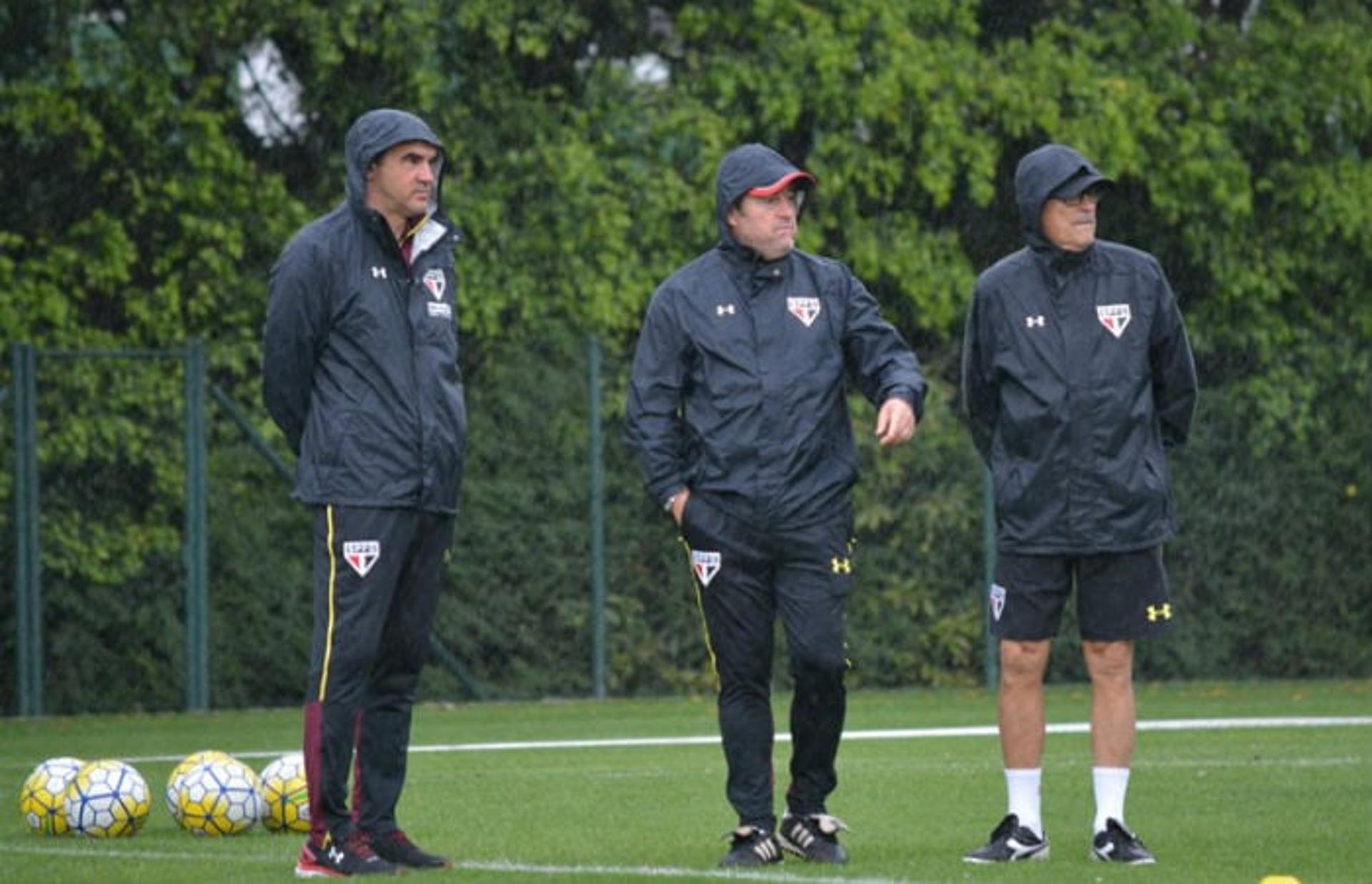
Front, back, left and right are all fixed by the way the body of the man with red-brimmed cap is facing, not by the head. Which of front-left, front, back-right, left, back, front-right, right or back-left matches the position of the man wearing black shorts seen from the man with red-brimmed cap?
left

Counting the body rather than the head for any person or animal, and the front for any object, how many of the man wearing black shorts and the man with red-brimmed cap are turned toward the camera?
2

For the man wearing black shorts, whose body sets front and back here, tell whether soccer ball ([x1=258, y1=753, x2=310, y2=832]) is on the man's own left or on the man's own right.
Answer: on the man's own right

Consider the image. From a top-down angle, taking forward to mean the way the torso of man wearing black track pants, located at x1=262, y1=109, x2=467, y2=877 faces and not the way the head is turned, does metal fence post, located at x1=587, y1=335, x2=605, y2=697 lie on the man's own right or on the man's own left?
on the man's own left

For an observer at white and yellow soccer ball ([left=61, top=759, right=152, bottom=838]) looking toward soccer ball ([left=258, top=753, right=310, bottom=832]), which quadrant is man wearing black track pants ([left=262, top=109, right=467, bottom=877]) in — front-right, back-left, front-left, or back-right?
front-right

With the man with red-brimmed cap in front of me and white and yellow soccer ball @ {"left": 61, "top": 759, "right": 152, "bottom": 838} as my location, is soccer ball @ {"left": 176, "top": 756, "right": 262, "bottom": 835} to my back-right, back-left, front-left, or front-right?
front-left

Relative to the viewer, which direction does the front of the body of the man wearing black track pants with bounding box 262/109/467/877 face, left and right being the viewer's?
facing the viewer and to the right of the viewer

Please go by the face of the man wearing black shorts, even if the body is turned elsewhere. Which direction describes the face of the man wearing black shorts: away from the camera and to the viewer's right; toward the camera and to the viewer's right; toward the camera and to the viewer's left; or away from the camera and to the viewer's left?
toward the camera and to the viewer's right

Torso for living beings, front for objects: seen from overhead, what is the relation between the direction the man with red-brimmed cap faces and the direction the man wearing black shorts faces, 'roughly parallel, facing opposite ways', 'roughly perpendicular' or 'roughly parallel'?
roughly parallel

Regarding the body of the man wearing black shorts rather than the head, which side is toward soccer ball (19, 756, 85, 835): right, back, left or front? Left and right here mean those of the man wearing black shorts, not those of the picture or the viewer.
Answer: right

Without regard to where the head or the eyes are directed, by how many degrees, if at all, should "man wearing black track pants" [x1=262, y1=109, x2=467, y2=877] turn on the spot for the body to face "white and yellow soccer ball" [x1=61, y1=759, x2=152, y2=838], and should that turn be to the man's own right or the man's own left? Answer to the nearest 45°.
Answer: approximately 180°

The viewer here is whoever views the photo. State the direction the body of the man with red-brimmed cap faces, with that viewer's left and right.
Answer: facing the viewer

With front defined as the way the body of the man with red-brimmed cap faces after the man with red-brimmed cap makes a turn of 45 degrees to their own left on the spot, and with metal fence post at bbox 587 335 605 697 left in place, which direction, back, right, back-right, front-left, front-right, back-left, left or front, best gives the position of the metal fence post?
back-left
